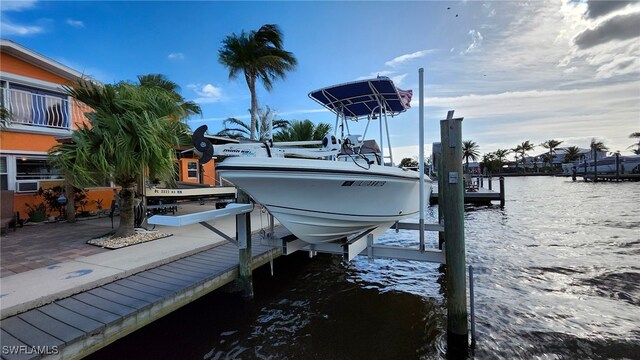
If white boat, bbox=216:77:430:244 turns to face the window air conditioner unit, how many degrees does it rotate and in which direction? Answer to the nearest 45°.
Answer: approximately 90° to its right

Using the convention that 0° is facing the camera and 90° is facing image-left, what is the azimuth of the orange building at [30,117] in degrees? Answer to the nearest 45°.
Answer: approximately 315°

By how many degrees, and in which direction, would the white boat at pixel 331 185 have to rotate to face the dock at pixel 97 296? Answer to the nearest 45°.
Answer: approximately 45° to its right

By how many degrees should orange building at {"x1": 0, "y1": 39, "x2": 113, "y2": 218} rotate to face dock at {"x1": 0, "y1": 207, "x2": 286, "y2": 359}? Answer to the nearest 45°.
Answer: approximately 45° to its right

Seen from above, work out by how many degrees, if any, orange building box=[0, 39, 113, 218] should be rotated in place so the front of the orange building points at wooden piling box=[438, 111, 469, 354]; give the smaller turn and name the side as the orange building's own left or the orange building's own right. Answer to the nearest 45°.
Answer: approximately 45° to the orange building's own right

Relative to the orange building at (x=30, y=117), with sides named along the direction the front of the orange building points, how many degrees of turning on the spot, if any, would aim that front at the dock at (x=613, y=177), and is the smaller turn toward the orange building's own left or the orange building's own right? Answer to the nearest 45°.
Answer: approximately 45° to the orange building's own left

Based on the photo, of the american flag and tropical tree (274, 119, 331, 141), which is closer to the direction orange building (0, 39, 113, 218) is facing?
the american flag
